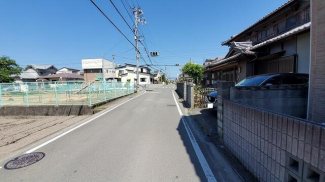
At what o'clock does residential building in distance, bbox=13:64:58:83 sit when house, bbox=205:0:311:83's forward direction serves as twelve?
The residential building in distance is roughly at 2 o'clock from the house.

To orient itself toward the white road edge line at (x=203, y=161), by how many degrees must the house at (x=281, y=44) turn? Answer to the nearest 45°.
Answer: approximately 45° to its left

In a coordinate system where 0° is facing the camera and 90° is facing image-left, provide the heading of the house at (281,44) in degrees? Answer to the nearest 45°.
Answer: approximately 45°

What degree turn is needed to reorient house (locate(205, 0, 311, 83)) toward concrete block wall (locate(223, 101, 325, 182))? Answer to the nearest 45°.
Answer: approximately 45° to its left

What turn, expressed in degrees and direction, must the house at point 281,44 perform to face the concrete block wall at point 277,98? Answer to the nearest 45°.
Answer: approximately 45° to its left

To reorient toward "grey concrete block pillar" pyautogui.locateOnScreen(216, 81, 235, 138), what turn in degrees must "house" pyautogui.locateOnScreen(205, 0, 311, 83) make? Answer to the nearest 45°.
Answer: approximately 45° to its left

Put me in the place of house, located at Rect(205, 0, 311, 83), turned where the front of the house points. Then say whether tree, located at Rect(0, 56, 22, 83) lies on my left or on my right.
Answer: on my right

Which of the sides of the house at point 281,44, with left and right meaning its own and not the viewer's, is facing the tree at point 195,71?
right
